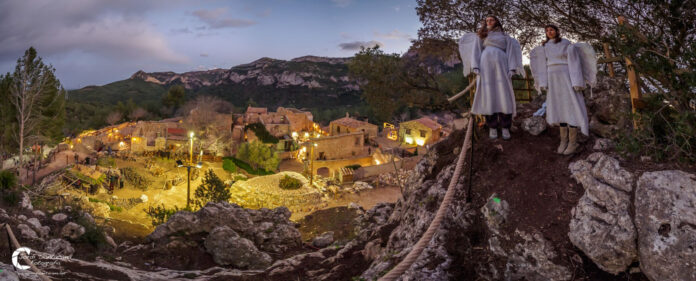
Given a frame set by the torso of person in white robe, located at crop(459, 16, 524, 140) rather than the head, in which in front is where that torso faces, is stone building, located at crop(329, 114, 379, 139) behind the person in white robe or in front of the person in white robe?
behind

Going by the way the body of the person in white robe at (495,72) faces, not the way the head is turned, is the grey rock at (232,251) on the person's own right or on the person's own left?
on the person's own right

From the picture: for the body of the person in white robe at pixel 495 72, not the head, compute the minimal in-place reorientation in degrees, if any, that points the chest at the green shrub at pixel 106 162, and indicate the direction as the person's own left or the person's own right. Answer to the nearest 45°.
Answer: approximately 135° to the person's own right

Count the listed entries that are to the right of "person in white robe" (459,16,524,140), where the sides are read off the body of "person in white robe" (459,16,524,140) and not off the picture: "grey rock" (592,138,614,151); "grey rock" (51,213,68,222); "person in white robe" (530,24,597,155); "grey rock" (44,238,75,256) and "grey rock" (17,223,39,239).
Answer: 3

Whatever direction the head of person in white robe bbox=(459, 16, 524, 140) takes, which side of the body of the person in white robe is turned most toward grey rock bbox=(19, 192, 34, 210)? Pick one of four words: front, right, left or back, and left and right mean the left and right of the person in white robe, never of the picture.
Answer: right

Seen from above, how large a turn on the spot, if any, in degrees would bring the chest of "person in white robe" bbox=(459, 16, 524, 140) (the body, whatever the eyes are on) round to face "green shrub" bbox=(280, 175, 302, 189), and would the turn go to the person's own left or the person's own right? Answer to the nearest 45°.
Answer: approximately 135° to the person's own right

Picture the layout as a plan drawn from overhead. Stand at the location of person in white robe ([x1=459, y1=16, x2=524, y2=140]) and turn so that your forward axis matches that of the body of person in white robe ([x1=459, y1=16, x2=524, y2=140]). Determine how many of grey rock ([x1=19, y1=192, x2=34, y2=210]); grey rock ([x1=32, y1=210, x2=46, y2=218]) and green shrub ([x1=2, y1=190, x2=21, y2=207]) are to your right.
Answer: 3

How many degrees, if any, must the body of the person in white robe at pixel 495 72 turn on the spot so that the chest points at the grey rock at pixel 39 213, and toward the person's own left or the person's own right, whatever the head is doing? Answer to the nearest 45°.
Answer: approximately 90° to the person's own right

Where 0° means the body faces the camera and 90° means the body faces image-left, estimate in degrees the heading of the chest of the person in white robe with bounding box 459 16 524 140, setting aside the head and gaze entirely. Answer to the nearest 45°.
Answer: approximately 0°

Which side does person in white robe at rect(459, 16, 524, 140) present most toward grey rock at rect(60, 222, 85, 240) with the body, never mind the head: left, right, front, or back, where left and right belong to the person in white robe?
right
